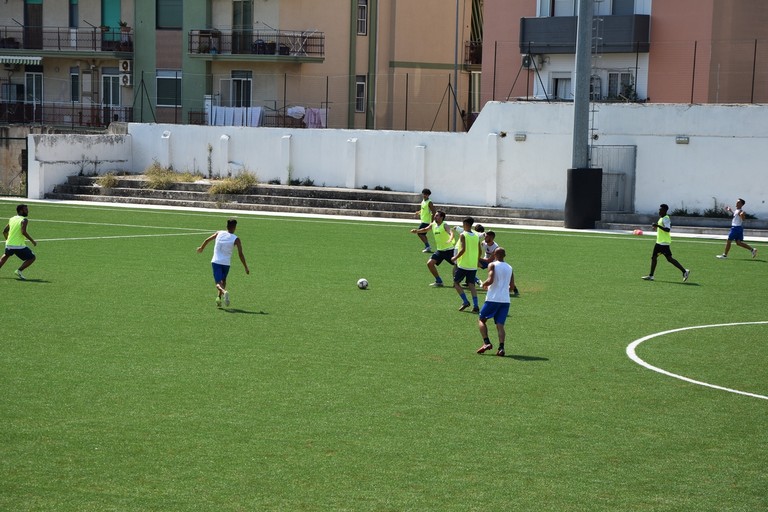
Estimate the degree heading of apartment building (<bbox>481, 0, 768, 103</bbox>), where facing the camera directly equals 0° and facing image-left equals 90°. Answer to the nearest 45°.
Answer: approximately 0°

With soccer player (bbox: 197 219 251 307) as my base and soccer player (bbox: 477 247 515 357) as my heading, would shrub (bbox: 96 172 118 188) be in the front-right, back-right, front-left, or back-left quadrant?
back-left

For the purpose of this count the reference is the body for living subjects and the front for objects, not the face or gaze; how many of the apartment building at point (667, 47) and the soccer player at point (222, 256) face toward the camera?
1

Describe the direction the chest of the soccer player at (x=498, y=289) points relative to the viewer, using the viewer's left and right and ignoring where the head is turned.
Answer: facing away from the viewer and to the left of the viewer

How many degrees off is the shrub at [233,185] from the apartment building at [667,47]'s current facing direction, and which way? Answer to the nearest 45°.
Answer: approximately 90° to its right

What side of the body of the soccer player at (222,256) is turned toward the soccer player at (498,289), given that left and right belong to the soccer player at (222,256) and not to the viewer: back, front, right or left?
right

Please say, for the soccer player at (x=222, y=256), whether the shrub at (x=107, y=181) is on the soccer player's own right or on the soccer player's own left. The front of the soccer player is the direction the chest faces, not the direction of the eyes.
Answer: on the soccer player's own left

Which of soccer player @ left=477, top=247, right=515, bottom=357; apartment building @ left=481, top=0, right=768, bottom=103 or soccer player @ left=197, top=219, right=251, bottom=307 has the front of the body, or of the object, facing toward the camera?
the apartment building

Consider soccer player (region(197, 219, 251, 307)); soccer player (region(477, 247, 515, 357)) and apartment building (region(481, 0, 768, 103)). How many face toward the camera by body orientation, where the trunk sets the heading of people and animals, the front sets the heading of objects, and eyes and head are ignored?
1

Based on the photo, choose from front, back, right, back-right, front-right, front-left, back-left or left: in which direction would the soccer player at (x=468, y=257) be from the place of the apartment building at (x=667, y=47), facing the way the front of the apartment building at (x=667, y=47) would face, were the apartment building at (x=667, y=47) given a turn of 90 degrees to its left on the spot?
right

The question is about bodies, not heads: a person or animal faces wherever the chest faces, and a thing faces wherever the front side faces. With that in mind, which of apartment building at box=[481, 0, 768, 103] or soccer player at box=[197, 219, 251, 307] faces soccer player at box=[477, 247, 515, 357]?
the apartment building

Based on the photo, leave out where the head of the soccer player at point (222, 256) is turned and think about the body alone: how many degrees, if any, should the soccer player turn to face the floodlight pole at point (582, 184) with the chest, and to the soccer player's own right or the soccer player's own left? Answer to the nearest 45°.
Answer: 0° — they already face it

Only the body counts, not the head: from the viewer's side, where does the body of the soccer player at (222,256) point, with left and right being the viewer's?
facing away from the viewer and to the right of the viewer
